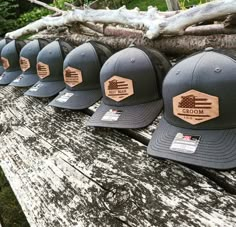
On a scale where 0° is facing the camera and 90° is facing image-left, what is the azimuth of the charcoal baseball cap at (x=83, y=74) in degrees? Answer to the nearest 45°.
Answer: approximately 45°

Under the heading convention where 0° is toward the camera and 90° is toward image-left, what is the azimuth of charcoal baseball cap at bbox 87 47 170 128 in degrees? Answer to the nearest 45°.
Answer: approximately 45°

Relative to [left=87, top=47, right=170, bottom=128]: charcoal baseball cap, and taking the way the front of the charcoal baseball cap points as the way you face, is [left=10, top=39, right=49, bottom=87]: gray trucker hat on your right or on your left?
on your right

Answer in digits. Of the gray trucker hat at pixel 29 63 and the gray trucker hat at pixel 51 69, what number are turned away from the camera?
0
